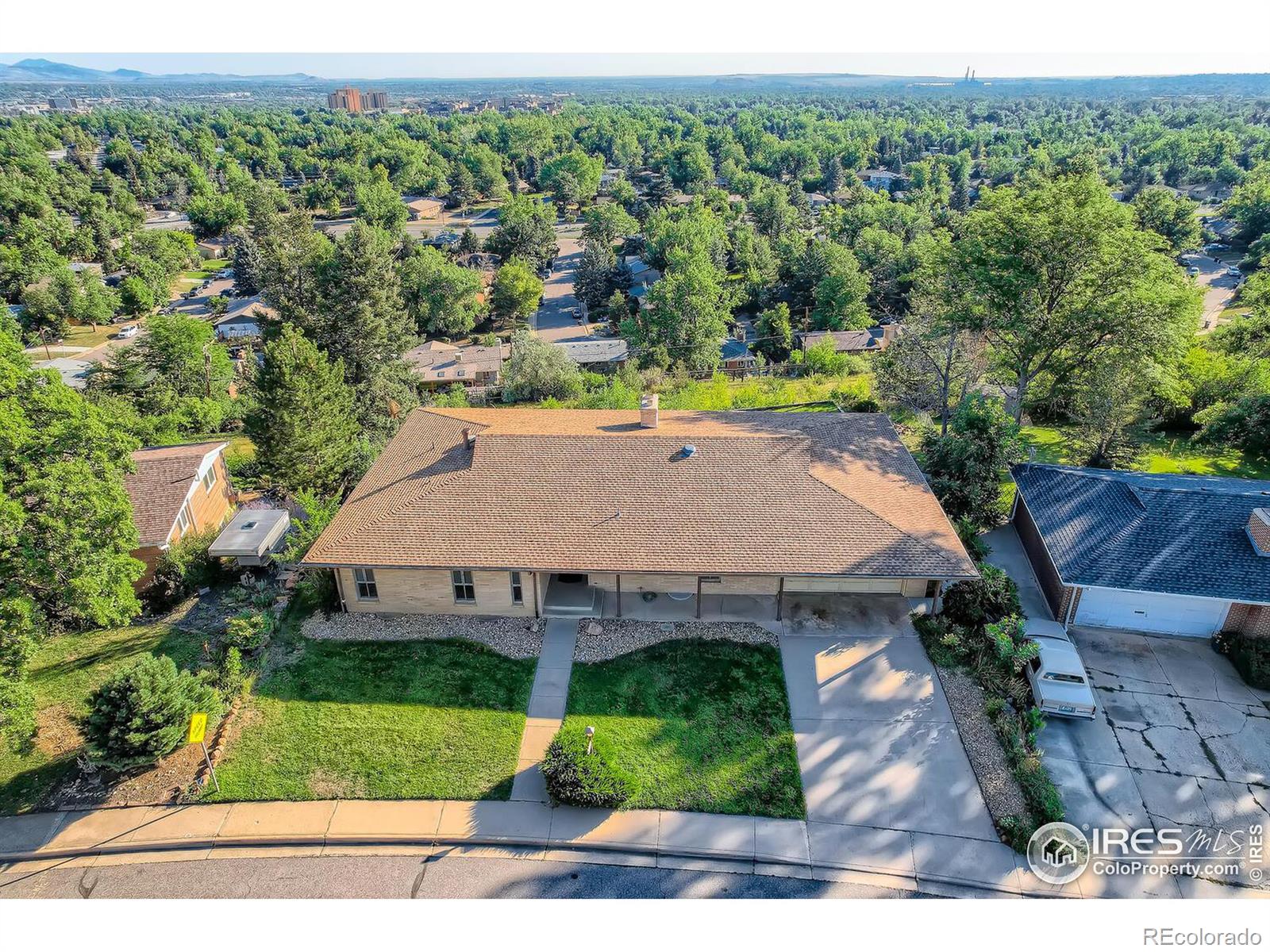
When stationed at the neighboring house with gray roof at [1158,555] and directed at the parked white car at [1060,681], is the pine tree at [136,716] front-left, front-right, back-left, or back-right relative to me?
front-right

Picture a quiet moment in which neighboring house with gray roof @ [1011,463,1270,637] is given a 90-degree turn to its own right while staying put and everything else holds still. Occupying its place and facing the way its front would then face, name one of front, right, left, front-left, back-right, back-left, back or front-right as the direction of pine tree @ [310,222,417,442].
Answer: front

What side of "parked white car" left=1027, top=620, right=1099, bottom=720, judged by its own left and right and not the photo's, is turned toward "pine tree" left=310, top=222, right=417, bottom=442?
left

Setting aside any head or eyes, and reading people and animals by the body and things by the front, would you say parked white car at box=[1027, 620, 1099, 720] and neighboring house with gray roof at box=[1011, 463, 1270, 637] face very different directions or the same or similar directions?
very different directions

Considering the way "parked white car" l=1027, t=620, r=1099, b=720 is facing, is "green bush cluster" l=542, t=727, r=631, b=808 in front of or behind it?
behind

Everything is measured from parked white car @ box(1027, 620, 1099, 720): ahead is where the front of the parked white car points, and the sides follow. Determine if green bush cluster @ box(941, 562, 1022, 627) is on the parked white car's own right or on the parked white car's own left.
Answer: on the parked white car's own left

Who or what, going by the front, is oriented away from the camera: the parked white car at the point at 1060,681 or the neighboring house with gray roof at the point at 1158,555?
the parked white car

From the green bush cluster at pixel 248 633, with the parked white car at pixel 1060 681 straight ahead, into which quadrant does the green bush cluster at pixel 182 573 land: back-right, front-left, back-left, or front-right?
back-left

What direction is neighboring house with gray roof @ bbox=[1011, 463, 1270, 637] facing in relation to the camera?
toward the camera

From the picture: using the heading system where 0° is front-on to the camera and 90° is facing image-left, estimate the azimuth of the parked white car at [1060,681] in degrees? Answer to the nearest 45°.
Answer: approximately 180°

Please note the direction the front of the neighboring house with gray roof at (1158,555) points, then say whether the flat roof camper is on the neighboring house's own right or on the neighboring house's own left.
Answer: on the neighboring house's own right

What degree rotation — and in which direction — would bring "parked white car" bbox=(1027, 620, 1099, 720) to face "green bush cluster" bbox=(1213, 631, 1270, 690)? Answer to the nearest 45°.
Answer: approximately 45° to its right

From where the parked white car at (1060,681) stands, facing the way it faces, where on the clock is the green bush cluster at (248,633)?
The green bush cluster is roughly at 8 o'clock from the parked white car.

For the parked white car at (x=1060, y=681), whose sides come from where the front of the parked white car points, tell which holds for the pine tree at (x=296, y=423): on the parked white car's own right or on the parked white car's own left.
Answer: on the parked white car's own left

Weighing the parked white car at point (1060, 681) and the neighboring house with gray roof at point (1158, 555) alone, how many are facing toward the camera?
1

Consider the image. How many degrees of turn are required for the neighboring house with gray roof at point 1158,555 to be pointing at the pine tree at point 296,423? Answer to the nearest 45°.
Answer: approximately 90° to its right

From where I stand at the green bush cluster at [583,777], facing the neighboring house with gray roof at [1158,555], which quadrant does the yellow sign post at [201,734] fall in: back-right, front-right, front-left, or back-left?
back-left
